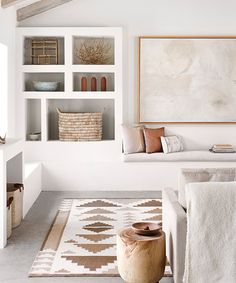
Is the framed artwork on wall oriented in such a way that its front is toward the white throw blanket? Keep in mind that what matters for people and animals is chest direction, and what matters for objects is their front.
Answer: yes

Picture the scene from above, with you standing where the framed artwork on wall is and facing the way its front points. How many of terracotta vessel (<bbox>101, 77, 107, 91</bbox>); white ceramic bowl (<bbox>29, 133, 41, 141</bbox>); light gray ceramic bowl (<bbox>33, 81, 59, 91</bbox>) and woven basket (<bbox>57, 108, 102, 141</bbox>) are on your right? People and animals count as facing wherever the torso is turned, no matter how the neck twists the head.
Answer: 4

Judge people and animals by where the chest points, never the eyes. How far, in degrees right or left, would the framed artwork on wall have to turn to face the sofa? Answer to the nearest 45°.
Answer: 0° — it already faces it

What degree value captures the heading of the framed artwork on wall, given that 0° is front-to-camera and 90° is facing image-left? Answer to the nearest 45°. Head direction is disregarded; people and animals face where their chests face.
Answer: approximately 0°

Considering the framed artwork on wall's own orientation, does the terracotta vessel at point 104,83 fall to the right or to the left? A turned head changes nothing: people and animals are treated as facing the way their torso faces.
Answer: on its right

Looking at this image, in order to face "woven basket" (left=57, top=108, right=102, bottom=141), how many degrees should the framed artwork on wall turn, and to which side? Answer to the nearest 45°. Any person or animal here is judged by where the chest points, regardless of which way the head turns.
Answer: approximately 90° to its right

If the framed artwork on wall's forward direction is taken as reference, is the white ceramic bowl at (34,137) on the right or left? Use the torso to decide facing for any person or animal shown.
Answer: on its right
